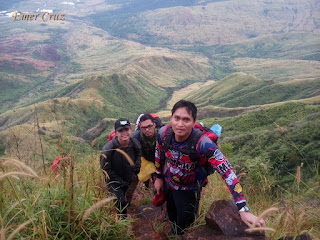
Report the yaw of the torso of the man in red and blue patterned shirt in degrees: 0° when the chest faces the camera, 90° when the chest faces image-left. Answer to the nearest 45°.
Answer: approximately 0°

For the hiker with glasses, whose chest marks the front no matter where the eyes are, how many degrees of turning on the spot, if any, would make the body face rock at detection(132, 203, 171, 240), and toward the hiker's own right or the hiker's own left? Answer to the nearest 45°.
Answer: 0° — they already face it

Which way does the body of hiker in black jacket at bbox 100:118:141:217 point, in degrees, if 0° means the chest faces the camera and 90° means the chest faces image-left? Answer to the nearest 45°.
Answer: approximately 0°
